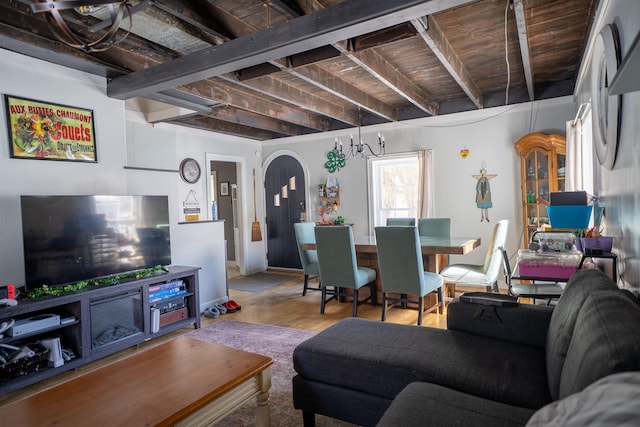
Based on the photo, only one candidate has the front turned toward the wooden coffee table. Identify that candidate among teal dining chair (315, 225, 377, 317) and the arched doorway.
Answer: the arched doorway

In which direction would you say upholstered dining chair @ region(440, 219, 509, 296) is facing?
to the viewer's left

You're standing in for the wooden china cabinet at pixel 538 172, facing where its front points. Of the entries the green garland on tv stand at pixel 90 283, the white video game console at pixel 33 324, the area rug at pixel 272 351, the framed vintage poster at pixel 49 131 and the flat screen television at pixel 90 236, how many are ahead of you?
5

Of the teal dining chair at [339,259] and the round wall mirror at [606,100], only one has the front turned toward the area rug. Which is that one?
the round wall mirror

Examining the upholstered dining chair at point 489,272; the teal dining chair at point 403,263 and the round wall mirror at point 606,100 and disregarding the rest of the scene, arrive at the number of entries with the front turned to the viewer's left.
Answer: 2

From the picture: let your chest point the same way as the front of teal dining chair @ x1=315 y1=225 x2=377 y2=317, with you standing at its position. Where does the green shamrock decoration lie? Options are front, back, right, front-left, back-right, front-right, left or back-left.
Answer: front-left

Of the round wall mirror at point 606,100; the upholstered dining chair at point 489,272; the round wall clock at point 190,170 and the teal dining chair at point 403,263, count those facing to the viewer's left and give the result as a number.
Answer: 2

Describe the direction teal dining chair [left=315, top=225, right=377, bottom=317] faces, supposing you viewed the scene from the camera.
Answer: facing away from the viewer and to the right of the viewer

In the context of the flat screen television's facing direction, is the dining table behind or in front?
in front

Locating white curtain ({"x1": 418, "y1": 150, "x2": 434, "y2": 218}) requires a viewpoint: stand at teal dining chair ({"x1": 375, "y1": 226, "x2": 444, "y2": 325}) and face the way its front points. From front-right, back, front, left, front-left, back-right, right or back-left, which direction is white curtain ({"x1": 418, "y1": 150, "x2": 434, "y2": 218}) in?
front-left

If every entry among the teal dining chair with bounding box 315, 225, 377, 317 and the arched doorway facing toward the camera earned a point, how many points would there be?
1

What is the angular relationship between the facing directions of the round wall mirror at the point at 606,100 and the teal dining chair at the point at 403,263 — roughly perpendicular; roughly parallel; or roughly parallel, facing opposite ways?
roughly perpendicular

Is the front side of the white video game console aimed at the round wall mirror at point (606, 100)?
yes

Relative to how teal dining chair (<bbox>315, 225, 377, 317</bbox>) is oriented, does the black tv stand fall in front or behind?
behind

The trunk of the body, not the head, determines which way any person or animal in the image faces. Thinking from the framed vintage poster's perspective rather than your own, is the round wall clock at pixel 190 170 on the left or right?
on its left

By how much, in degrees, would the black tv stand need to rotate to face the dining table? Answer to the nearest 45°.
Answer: approximately 45° to its left

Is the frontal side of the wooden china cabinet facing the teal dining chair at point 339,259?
yes

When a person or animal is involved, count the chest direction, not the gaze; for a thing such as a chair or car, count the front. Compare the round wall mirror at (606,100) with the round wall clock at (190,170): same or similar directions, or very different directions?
very different directions
